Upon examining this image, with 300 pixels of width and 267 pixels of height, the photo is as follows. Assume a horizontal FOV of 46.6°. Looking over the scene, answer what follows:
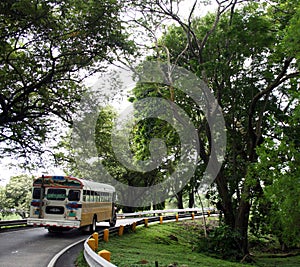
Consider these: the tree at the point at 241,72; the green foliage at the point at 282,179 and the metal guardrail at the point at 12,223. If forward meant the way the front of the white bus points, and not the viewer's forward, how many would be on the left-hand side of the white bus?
1

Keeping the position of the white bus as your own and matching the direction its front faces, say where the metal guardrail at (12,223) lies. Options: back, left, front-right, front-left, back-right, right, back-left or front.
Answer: left

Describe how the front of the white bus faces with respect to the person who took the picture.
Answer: facing away from the viewer and to the right of the viewer

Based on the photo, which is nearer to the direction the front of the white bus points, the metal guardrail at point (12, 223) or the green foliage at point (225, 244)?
the green foliage

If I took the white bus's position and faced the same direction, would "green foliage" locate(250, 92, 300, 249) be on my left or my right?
on my right

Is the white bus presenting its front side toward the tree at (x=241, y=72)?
no

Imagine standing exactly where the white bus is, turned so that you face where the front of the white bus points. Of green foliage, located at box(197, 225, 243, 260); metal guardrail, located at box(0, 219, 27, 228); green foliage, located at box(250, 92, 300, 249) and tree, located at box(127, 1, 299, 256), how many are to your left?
1
